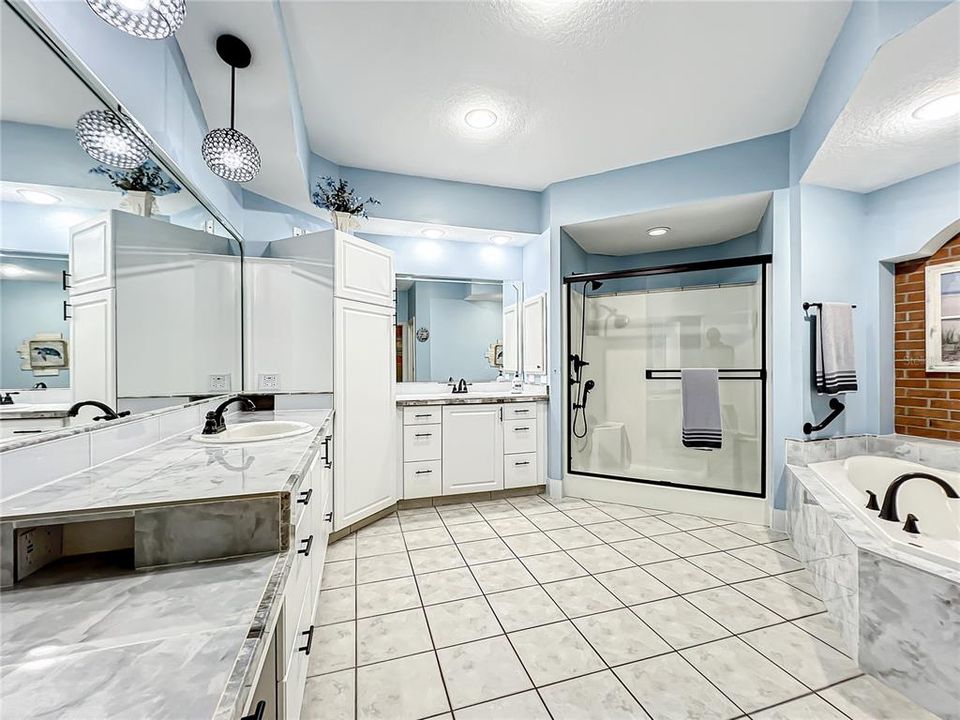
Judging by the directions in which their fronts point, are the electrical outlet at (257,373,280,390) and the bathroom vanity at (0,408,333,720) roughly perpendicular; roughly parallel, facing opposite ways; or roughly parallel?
roughly perpendicular

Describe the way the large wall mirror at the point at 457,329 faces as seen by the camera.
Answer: facing the viewer

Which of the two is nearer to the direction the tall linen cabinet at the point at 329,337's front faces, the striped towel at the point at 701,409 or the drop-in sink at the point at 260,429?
the striped towel

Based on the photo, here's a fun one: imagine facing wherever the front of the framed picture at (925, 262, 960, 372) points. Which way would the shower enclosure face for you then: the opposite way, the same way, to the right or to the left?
to the left

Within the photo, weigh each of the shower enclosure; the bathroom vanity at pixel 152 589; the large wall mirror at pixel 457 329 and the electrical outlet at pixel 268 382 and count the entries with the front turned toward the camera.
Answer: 3

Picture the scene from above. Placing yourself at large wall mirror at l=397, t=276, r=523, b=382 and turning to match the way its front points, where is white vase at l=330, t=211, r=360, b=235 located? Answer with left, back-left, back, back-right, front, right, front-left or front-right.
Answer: front-right

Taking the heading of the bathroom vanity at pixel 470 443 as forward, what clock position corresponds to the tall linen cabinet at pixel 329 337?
The tall linen cabinet is roughly at 2 o'clock from the bathroom vanity.

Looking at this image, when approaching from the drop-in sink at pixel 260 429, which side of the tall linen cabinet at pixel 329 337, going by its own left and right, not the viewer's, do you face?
right

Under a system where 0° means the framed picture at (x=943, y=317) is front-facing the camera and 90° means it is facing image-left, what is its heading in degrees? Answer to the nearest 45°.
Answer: approximately 45°

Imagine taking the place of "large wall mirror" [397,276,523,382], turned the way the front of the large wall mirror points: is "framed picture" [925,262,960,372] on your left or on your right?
on your left

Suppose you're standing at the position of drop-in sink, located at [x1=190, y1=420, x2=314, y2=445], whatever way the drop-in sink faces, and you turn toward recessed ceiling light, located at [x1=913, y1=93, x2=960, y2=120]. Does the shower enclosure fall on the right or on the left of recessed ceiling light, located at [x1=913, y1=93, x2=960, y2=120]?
left

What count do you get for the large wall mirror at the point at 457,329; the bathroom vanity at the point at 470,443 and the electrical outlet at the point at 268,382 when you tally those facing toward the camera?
3

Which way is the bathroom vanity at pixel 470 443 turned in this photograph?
toward the camera

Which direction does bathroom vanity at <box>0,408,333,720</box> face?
to the viewer's right

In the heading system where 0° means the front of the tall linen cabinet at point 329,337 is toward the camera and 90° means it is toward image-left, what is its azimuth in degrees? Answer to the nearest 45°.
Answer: approximately 315°

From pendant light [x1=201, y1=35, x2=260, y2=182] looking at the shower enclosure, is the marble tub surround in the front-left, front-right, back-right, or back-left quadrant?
front-right

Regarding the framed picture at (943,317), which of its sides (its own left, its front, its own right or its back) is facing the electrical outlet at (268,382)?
front

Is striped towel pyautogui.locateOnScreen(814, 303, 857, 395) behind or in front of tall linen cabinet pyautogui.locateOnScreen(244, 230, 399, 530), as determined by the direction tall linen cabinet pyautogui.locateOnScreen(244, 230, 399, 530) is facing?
in front
